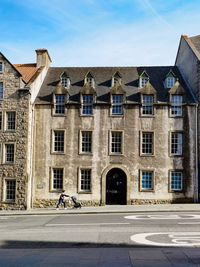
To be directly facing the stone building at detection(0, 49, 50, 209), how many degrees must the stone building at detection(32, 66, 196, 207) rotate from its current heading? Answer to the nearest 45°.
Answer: approximately 90° to its right

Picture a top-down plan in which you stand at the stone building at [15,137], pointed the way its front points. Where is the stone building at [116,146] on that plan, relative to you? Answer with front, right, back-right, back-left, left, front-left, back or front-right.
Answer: left

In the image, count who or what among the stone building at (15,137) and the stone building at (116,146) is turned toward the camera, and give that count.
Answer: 2

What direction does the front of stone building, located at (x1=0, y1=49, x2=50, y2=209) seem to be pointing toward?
toward the camera

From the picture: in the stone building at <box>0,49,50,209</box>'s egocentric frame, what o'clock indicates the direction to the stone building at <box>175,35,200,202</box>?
the stone building at <box>175,35,200,202</box> is roughly at 9 o'clock from the stone building at <box>0,49,50,209</box>.

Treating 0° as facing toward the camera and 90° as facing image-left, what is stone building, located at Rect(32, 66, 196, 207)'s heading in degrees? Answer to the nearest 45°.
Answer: approximately 0°
